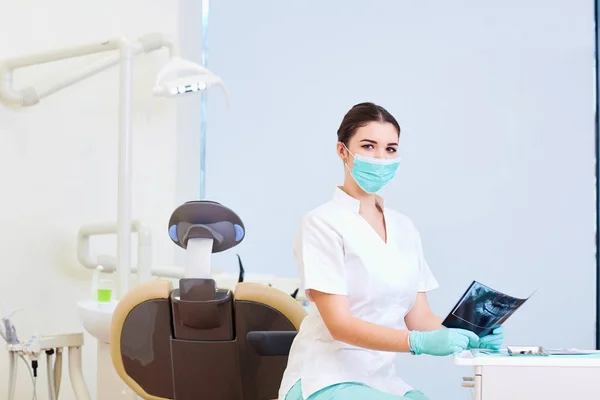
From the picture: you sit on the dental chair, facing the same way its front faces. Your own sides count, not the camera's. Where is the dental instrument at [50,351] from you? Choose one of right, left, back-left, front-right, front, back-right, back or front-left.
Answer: front-left

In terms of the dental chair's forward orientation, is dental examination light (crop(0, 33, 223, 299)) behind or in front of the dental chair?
in front

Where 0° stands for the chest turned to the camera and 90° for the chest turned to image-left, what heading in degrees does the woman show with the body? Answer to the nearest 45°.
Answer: approximately 315°

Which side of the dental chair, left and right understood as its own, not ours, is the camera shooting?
back

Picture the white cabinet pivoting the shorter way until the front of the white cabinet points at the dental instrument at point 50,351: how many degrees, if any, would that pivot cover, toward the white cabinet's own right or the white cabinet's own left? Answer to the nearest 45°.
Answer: approximately 45° to the white cabinet's own right

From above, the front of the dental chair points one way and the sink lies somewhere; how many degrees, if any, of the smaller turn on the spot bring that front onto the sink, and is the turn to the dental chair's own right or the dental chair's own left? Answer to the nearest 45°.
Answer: approximately 45° to the dental chair's own left

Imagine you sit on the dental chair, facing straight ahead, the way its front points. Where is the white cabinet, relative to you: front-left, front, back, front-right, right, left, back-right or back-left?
back-right

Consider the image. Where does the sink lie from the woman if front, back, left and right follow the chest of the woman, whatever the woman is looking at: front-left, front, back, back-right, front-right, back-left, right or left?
back
